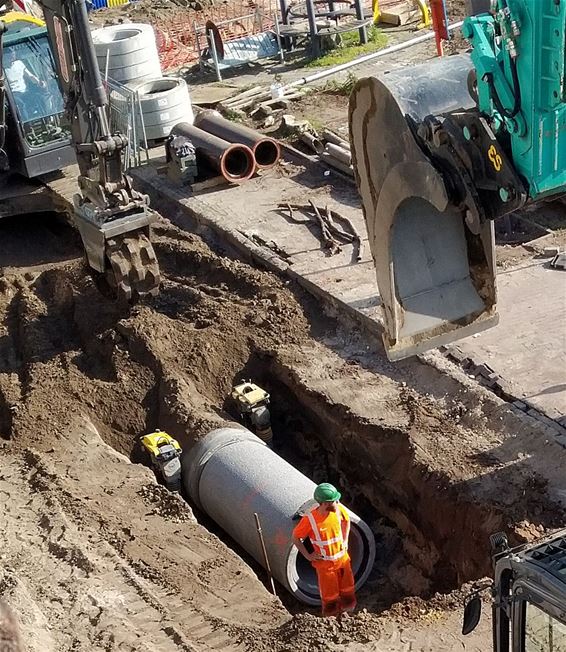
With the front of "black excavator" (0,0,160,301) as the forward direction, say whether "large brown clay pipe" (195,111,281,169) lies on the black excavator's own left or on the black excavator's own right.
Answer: on the black excavator's own left

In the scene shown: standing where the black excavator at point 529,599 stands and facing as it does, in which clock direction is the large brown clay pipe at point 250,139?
The large brown clay pipe is roughly at 1 o'clock from the black excavator.

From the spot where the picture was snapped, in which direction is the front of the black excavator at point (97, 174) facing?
facing the viewer and to the right of the viewer

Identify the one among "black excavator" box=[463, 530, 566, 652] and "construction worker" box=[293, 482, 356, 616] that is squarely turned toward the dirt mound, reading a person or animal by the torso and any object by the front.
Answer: the black excavator

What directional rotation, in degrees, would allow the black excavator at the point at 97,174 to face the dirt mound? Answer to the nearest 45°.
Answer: approximately 45° to its right

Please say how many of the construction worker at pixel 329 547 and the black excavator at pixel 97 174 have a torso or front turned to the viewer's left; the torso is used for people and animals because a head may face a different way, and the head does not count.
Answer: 0

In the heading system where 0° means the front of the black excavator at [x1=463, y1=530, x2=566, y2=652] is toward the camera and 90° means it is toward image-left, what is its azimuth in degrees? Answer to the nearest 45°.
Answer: approximately 135°

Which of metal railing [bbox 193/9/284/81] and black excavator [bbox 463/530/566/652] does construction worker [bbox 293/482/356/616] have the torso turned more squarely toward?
the black excavator

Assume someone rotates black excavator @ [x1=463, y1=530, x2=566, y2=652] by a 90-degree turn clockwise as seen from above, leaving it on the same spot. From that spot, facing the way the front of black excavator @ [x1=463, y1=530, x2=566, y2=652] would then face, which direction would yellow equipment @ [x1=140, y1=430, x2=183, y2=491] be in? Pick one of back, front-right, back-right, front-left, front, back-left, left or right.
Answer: left

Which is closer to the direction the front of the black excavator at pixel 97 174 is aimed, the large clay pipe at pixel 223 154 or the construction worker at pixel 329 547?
the construction worker

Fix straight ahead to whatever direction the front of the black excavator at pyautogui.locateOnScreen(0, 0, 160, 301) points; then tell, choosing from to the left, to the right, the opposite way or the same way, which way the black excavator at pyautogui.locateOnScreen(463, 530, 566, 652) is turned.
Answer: the opposite way

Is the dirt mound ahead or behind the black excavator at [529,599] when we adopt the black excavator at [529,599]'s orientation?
ahead
